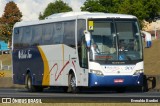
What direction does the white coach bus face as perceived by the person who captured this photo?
facing the viewer and to the right of the viewer
